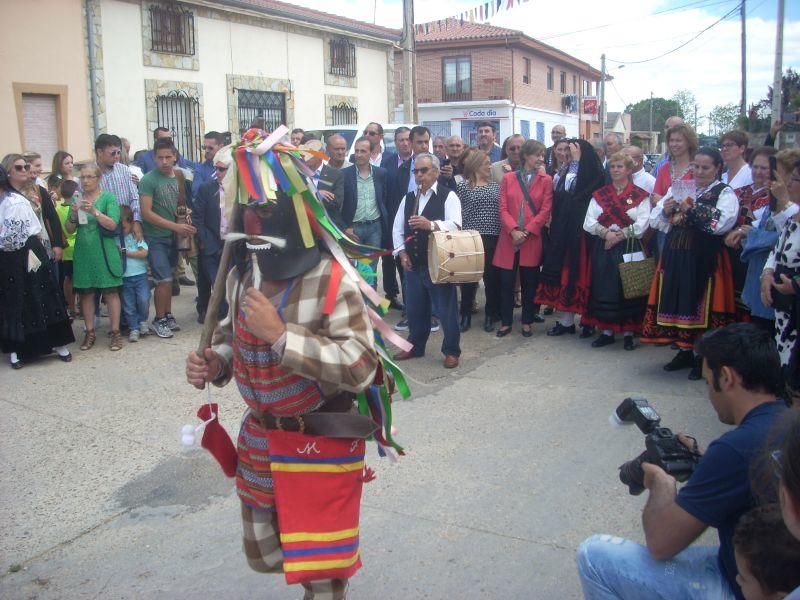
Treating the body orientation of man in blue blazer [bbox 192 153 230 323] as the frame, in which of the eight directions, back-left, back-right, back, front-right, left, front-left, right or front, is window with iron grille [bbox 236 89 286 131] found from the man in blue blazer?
back-left

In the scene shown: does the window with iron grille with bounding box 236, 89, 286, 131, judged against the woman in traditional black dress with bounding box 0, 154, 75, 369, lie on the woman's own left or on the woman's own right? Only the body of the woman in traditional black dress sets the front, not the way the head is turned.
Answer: on the woman's own left

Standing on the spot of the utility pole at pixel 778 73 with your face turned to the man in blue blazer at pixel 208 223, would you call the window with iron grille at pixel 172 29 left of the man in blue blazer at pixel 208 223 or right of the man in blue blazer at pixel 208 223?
right

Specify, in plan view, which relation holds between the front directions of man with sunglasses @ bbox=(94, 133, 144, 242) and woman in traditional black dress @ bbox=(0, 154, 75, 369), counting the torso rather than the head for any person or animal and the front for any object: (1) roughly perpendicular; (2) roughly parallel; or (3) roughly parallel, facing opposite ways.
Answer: roughly parallel

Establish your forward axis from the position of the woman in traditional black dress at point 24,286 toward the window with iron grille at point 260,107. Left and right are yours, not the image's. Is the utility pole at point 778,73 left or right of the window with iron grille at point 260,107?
right

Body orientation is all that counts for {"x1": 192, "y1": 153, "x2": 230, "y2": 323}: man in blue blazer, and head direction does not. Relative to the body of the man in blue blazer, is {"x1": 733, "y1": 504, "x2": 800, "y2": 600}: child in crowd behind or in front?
in front

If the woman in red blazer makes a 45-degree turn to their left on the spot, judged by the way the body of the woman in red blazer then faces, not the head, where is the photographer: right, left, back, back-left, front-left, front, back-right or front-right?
front-right

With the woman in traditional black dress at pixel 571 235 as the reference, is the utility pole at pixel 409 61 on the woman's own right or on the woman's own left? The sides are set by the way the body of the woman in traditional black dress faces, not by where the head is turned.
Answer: on the woman's own right

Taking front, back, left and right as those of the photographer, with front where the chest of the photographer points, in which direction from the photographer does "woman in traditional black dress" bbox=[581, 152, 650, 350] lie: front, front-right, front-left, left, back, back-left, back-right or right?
right

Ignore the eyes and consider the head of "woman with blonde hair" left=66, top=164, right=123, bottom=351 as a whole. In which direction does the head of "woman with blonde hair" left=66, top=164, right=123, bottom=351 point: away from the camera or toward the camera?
toward the camera

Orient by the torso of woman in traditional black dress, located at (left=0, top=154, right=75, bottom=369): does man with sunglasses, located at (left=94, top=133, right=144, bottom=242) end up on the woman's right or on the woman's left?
on the woman's left

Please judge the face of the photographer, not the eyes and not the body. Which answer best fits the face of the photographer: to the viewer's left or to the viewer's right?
to the viewer's left

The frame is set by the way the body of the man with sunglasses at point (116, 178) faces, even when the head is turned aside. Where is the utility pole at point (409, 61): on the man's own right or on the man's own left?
on the man's own left

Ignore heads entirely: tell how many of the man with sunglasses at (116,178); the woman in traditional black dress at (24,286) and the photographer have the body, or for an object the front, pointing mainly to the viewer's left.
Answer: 1

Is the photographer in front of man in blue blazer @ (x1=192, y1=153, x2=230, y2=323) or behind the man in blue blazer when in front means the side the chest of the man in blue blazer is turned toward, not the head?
in front

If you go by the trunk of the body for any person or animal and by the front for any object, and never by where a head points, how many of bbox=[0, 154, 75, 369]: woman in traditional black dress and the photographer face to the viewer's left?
1

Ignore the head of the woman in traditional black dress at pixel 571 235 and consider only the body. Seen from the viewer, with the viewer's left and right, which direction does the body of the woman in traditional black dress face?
facing the viewer and to the left of the viewer

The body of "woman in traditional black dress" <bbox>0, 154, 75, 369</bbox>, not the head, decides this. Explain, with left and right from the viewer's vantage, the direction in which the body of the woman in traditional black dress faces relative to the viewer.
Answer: facing the viewer and to the right of the viewer

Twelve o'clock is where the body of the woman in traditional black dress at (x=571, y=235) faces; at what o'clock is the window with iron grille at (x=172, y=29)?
The window with iron grille is roughly at 3 o'clock from the woman in traditional black dress.
